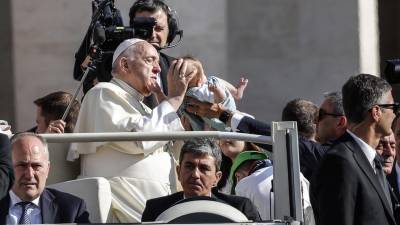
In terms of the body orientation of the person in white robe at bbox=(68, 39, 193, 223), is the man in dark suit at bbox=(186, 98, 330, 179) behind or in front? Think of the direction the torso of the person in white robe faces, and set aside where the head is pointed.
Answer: in front

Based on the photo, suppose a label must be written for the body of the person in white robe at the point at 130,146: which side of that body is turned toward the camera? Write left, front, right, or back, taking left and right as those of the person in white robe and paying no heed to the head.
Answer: right

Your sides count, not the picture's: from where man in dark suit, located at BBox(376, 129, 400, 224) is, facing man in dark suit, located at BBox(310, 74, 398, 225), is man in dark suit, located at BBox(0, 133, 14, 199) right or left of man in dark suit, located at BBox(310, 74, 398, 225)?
right

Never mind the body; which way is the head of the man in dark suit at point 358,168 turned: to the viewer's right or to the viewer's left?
to the viewer's right

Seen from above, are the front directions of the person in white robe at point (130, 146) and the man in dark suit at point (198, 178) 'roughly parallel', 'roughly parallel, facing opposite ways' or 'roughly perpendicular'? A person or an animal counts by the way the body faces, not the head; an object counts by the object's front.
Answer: roughly perpendicular

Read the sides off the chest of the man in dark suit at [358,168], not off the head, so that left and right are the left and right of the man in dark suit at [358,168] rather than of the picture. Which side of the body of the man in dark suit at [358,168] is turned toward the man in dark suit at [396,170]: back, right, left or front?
left
